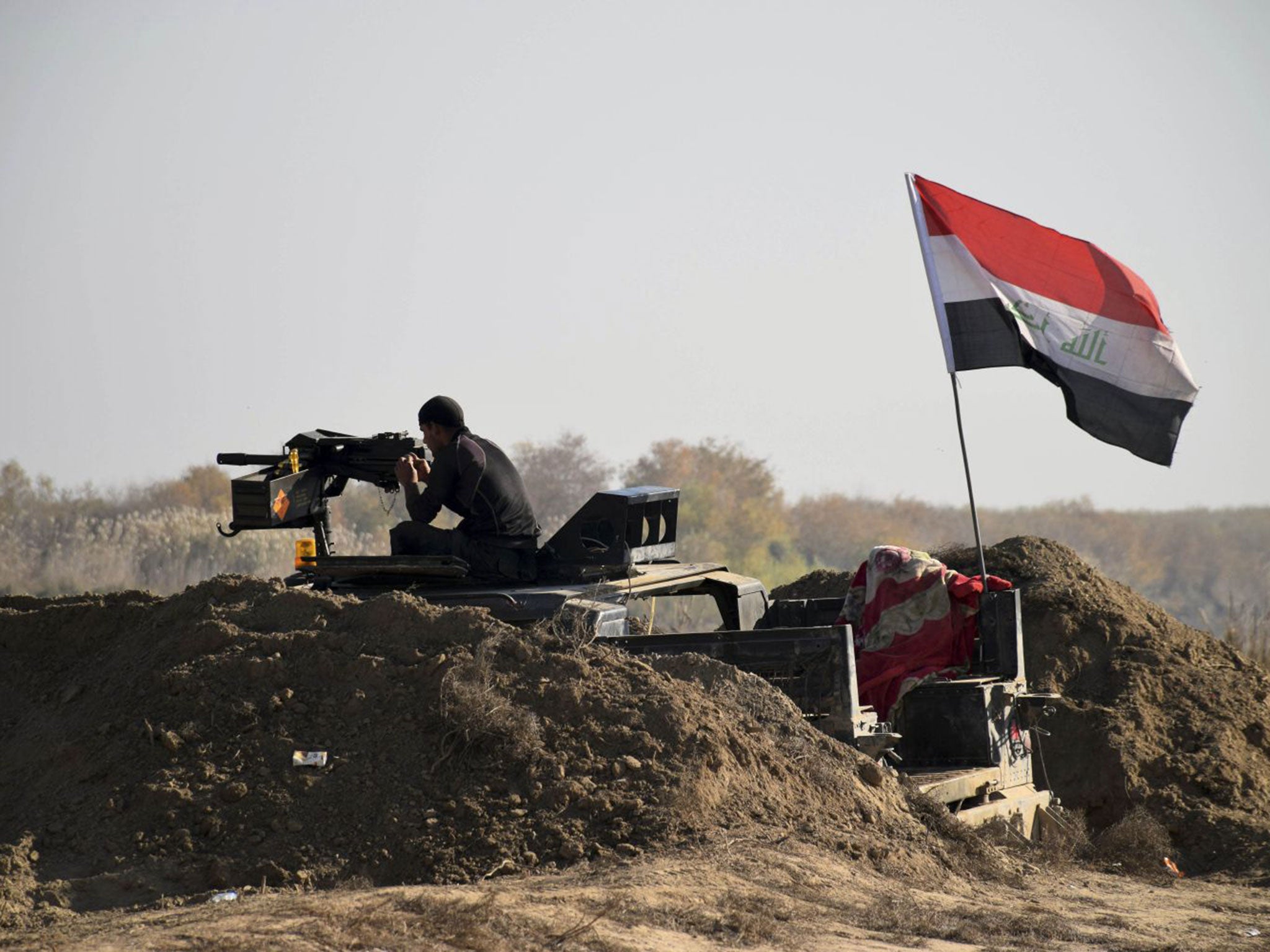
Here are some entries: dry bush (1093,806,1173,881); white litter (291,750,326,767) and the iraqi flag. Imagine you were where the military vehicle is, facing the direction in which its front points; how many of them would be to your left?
1

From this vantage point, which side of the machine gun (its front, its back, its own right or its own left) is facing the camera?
left

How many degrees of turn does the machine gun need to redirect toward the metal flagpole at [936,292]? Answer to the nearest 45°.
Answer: approximately 180°

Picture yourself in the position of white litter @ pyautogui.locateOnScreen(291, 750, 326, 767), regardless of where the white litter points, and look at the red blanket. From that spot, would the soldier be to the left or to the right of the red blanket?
left

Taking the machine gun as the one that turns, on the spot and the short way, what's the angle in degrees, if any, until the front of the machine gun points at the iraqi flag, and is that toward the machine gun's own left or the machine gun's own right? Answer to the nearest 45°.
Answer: approximately 180°

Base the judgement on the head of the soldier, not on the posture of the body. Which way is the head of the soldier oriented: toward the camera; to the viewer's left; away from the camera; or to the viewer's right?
to the viewer's left

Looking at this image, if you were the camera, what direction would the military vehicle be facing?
facing away from the viewer and to the left of the viewer

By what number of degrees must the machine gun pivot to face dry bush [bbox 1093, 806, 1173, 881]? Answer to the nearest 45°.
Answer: approximately 180°

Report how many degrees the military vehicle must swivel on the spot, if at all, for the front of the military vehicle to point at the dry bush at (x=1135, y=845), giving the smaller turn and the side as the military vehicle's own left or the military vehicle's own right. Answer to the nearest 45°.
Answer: approximately 135° to the military vehicle's own right
